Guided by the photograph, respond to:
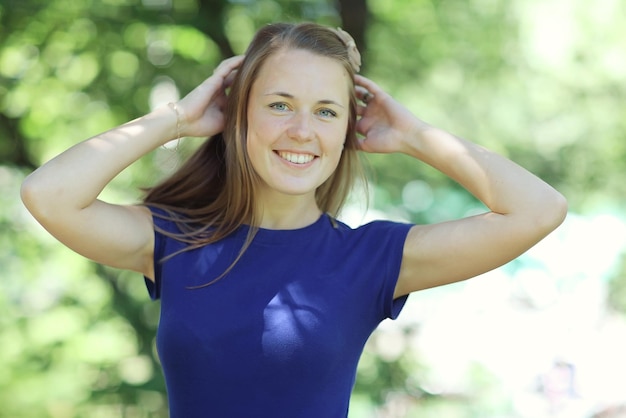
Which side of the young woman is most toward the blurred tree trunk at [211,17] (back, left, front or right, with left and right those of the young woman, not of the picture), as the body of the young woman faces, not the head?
back

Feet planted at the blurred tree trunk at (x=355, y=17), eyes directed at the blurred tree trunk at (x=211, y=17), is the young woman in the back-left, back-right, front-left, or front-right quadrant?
front-left

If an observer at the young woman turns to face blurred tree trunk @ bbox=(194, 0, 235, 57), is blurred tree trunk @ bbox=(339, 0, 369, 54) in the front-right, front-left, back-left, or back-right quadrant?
front-right

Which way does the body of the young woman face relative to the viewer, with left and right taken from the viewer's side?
facing the viewer

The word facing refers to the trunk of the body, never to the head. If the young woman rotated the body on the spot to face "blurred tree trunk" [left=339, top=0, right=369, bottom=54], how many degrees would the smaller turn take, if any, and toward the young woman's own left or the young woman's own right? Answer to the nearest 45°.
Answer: approximately 180°

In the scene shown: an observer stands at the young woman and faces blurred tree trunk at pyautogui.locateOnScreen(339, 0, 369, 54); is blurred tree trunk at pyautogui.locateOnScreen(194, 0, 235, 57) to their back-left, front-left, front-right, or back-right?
front-left

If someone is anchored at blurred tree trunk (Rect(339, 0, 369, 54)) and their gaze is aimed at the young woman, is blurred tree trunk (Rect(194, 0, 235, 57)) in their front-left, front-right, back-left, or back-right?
front-right

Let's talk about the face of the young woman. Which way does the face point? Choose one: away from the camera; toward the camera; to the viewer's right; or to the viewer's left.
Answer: toward the camera
